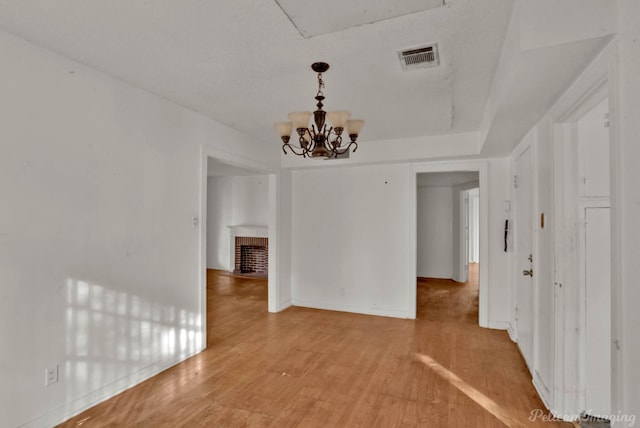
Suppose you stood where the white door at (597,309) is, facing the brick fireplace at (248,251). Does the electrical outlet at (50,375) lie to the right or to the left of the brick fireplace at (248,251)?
left

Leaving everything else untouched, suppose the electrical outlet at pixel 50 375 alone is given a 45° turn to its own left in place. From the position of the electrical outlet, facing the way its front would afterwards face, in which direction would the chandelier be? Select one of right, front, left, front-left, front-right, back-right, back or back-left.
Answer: front-right

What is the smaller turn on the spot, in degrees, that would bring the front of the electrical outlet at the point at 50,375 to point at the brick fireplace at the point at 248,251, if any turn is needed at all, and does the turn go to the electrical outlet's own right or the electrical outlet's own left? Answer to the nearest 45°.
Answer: approximately 90° to the electrical outlet's own left

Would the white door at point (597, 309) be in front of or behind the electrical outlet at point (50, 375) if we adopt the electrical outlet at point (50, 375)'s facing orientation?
in front

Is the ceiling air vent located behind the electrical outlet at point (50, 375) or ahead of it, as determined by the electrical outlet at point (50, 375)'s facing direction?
ahead

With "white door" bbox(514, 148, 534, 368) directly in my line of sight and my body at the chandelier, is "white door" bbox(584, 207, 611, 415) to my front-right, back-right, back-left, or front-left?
front-right

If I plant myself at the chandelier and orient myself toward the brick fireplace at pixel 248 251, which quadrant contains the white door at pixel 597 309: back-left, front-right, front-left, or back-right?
back-right

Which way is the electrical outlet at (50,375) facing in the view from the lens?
facing the viewer and to the right of the viewer

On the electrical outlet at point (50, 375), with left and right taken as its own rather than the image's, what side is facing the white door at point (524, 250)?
front
